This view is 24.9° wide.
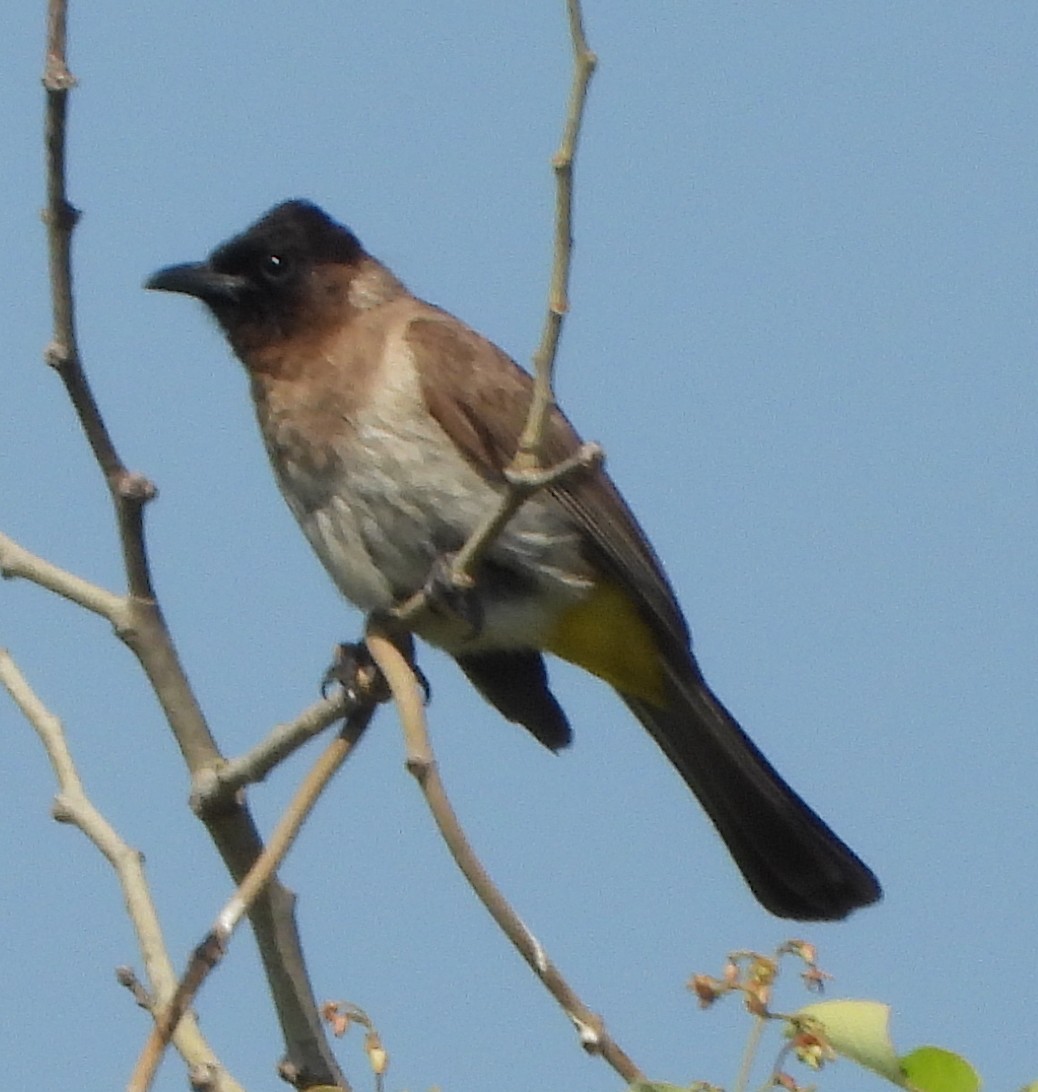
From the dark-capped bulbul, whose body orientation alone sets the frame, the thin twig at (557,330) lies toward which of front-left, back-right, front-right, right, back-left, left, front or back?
left

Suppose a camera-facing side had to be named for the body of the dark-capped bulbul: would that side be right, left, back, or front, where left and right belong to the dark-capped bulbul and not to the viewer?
left
